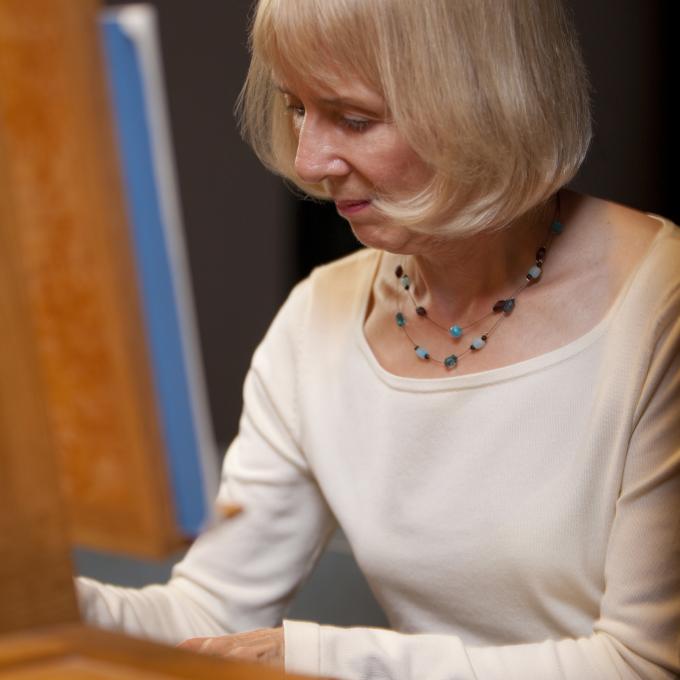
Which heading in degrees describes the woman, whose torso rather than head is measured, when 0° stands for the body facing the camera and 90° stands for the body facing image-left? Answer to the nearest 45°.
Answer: approximately 45°
